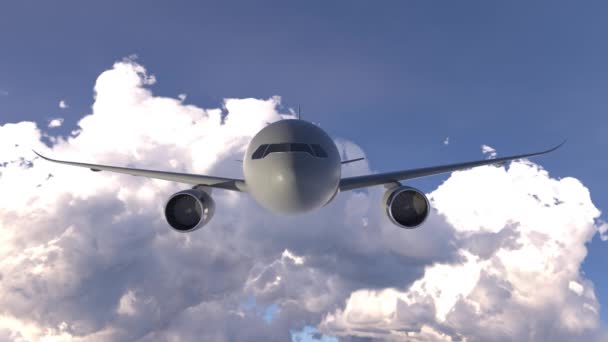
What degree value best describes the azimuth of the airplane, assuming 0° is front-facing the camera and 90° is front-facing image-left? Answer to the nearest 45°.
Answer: approximately 0°
